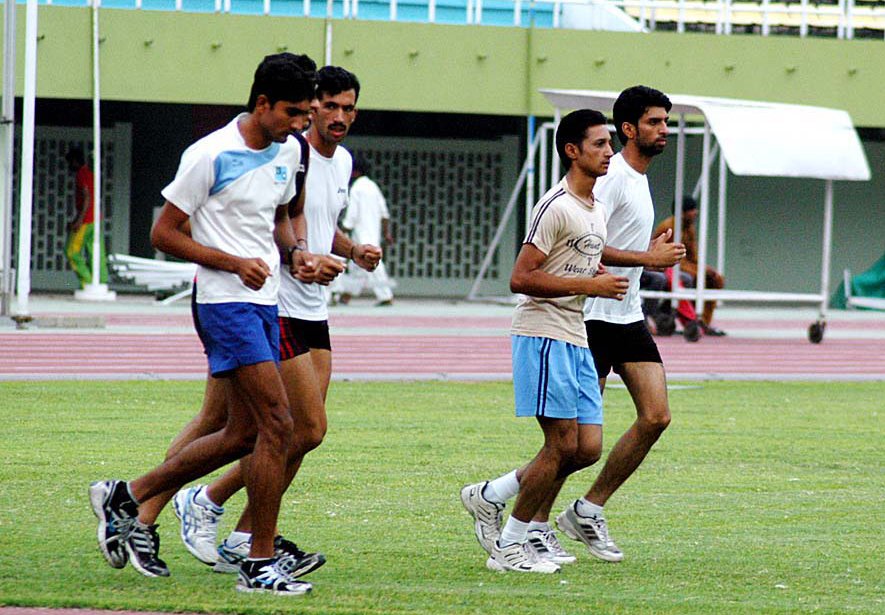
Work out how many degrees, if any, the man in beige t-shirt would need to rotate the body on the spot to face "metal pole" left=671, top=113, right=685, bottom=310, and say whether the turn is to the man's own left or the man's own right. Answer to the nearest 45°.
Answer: approximately 135° to the man's own left

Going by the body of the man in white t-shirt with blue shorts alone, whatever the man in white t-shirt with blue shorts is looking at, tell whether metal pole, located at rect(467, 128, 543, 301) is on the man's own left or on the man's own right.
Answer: on the man's own left

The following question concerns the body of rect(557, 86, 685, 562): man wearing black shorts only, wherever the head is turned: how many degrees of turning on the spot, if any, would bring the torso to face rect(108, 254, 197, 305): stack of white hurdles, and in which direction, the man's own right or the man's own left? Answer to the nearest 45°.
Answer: approximately 135° to the man's own left

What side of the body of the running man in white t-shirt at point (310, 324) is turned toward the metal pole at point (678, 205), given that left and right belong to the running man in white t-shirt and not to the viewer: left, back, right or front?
left

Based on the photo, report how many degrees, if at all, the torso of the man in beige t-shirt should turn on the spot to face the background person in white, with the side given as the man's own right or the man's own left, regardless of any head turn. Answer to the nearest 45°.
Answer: approximately 135° to the man's own left

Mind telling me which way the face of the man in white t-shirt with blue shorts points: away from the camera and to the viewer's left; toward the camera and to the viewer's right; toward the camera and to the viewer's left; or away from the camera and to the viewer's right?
toward the camera and to the viewer's right

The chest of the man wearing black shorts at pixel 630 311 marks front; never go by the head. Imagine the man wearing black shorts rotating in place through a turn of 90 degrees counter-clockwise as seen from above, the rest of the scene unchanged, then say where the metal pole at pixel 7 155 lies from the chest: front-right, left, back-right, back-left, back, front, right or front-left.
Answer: front-left

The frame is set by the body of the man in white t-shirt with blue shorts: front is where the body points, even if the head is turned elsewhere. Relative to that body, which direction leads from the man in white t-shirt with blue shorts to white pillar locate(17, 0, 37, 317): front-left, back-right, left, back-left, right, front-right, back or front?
back-left

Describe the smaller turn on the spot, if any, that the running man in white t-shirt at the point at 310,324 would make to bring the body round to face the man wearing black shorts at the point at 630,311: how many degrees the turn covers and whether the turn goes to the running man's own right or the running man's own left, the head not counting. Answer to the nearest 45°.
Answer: approximately 45° to the running man's own left

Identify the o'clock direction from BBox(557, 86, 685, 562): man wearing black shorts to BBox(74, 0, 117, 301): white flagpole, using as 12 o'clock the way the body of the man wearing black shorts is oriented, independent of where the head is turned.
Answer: The white flagpole is roughly at 8 o'clock from the man wearing black shorts.

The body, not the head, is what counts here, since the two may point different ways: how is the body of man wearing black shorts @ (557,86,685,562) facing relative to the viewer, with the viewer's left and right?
facing to the right of the viewer

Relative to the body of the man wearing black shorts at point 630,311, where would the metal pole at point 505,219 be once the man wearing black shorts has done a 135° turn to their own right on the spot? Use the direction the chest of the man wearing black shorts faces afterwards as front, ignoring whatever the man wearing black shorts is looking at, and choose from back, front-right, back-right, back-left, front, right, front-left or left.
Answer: back-right
